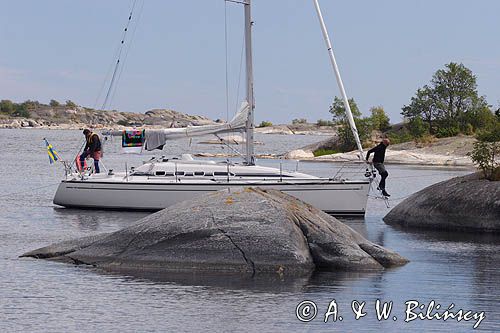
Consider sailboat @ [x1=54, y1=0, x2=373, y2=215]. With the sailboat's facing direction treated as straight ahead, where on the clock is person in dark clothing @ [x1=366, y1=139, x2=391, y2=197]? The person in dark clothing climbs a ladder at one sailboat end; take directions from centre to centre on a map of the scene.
The person in dark clothing is roughly at 12 o'clock from the sailboat.

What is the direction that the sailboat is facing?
to the viewer's right

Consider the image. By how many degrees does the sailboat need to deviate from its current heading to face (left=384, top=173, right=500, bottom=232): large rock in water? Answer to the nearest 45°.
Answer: approximately 45° to its right

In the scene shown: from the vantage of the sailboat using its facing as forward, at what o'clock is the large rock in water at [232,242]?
The large rock in water is roughly at 3 o'clock from the sailboat.
